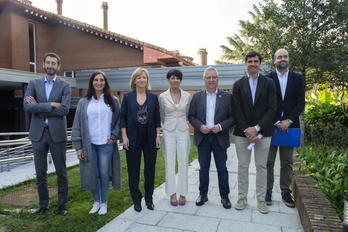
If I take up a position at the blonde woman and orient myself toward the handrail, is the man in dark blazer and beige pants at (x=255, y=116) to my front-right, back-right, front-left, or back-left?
back-right

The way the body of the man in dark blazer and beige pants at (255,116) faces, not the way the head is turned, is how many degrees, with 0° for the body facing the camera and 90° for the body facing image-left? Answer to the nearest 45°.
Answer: approximately 0°

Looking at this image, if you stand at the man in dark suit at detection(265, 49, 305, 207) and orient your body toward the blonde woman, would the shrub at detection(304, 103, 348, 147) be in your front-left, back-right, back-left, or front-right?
back-right

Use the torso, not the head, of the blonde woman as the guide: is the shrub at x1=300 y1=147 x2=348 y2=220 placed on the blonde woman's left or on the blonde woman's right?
on the blonde woman's left

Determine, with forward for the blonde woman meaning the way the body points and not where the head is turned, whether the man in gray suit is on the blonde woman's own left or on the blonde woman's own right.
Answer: on the blonde woman's own right

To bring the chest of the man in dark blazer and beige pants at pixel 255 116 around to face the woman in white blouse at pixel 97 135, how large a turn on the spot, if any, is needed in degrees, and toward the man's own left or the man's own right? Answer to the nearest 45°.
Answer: approximately 90° to the man's own right

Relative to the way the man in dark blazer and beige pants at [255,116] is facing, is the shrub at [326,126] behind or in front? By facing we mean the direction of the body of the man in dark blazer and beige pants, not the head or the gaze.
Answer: behind

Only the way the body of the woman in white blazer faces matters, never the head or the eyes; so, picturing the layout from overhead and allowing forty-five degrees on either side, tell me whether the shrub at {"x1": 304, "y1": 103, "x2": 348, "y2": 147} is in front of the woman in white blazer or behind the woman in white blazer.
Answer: behind
